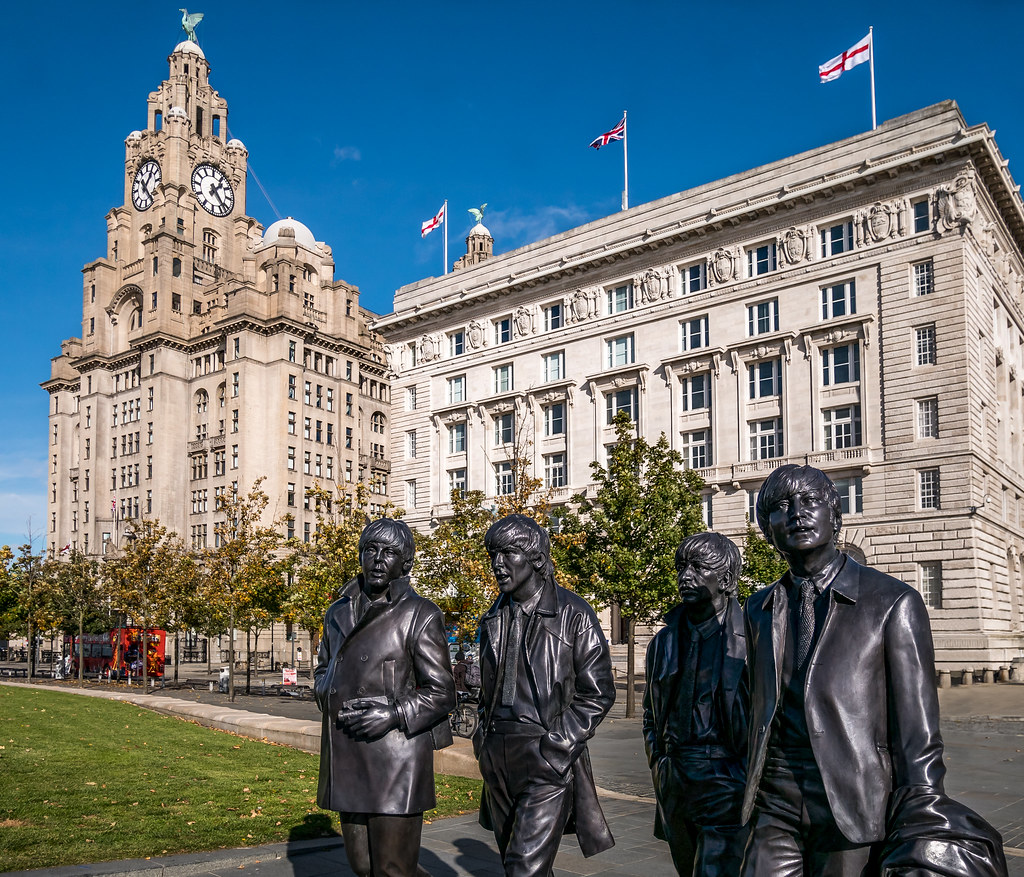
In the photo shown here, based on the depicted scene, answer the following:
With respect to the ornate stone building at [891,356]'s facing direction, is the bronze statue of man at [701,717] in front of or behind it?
in front

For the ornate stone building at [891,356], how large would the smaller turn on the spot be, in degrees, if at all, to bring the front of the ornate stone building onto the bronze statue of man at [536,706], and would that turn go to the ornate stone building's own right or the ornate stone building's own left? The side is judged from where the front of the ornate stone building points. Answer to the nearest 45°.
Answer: approximately 45° to the ornate stone building's own left

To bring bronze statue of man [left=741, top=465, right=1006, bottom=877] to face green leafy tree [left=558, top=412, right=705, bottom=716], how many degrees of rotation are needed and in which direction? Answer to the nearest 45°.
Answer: approximately 135° to its right

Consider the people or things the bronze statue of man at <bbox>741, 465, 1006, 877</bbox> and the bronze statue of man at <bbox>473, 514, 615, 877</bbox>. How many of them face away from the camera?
0

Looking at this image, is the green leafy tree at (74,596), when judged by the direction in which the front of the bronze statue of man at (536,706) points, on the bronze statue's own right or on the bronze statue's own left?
on the bronze statue's own right

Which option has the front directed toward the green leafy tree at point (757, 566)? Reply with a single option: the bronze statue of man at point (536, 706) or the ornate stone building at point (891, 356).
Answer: the ornate stone building

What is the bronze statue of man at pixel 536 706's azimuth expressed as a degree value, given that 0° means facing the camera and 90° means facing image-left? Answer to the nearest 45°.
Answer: approximately 45°

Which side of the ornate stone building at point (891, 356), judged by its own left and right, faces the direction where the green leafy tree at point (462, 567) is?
front

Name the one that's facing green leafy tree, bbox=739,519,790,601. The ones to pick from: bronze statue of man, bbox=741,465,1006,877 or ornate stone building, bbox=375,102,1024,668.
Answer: the ornate stone building

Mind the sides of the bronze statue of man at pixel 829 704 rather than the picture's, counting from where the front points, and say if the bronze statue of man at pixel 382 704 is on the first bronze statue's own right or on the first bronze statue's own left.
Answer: on the first bronze statue's own right

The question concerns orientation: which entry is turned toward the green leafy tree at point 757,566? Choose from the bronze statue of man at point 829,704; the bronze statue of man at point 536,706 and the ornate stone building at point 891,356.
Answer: the ornate stone building
